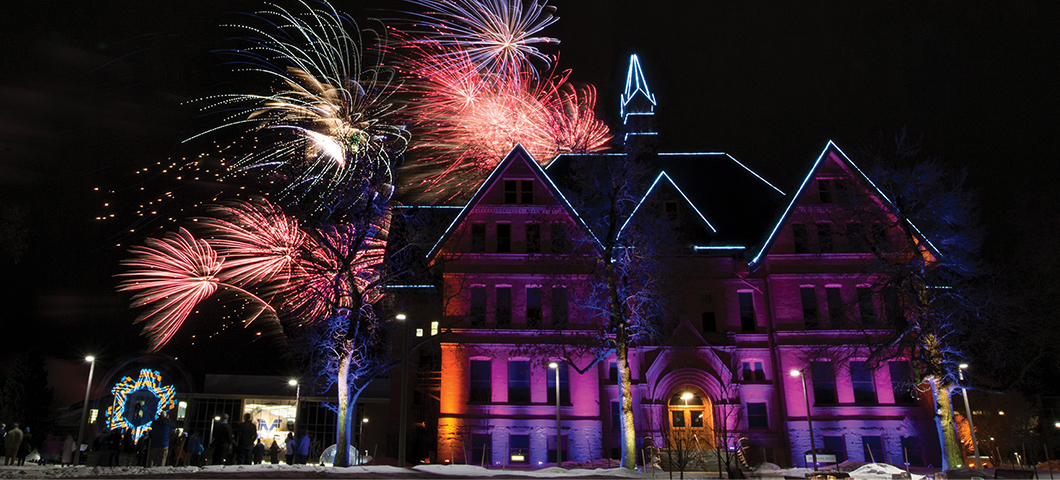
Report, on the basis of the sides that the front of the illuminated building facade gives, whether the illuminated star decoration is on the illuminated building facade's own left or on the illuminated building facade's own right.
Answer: on the illuminated building facade's own right

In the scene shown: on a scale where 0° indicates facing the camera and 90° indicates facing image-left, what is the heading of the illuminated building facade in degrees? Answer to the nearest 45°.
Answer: approximately 0°
